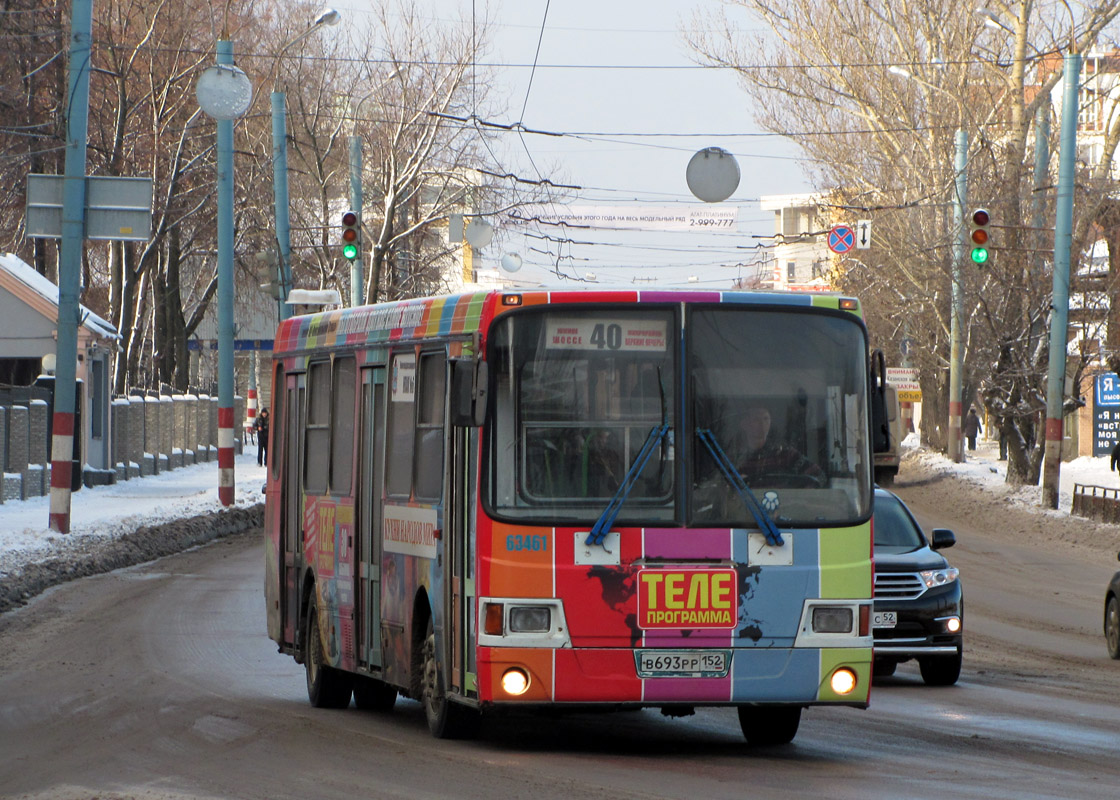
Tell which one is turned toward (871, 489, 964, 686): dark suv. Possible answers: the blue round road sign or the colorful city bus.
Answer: the blue round road sign

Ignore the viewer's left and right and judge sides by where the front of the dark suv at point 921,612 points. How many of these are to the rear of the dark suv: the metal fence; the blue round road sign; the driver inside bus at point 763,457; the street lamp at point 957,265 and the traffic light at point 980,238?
4

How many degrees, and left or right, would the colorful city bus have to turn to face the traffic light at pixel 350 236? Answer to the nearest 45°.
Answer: approximately 180°

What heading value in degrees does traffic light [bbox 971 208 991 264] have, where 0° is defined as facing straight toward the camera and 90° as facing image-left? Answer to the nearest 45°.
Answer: approximately 0°

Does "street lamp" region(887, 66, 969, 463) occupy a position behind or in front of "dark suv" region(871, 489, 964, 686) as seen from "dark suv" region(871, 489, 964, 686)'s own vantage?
behind

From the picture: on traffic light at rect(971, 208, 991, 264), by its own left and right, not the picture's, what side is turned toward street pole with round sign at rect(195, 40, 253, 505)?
right

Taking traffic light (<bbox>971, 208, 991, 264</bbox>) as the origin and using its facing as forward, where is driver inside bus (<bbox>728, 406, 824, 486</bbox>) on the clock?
The driver inside bus is roughly at 12 o'clock from the traffic light.

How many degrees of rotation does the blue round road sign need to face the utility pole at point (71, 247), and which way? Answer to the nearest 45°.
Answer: approximately 45° to its right

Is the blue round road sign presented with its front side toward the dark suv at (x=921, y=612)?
yes

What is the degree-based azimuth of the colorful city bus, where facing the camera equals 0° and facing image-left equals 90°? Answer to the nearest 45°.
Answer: approximately 0°

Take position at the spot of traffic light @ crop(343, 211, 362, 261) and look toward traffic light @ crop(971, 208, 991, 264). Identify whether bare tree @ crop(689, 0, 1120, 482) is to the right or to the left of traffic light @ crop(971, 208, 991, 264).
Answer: left
